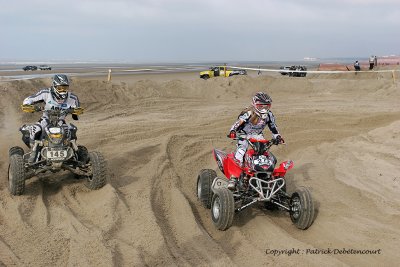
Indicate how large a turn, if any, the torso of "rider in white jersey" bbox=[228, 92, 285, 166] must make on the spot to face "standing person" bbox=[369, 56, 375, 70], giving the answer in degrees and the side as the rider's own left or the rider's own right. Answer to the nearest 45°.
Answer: approximately 180°

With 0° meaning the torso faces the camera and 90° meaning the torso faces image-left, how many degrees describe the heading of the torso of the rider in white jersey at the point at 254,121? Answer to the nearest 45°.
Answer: approximately 0°

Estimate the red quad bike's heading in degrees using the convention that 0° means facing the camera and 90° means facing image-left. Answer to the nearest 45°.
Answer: approximately 315°

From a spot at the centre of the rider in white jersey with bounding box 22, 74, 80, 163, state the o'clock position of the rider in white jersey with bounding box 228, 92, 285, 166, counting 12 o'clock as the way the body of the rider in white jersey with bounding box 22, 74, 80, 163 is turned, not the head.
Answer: the rider in white jersey with bounding box 228, 92, 285, 166 is roughly at 10 o'clock from the rider in white jersey with bounding box 22, 74, 80, 163.

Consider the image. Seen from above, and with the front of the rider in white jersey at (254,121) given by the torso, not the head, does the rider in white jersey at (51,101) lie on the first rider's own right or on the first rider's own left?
on the first rider's own right

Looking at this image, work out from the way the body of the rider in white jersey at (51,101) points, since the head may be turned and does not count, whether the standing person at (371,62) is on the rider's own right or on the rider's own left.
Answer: on the rider's own left
